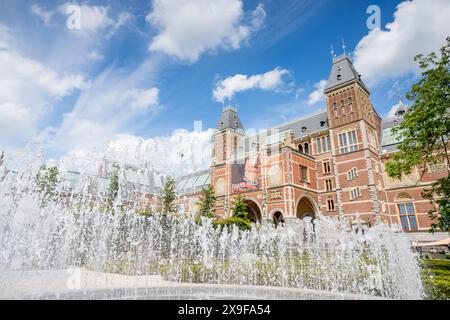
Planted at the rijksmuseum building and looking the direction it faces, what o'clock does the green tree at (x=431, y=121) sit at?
The green tree is roughly at 10 o'clock from the rijksmuseum building.

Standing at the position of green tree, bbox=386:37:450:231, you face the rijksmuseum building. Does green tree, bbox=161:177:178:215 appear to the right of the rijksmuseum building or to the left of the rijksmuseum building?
left

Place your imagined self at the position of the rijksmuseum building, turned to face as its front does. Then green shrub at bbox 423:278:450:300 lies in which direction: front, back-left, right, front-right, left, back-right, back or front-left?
front-left

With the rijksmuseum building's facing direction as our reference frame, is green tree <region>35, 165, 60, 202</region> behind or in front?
in front

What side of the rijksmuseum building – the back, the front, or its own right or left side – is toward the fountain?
front

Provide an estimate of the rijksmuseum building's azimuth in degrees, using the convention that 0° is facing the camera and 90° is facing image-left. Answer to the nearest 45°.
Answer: approximately 45°
